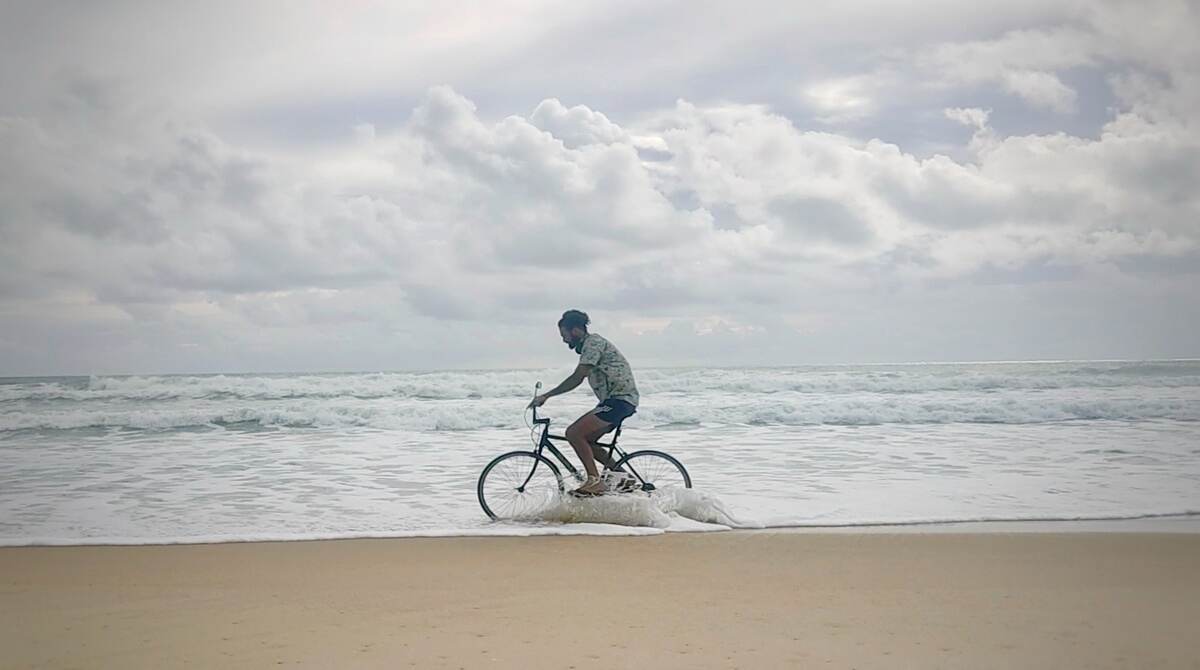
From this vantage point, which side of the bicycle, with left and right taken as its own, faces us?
left

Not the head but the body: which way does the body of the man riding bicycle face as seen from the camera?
to the viewer's left
